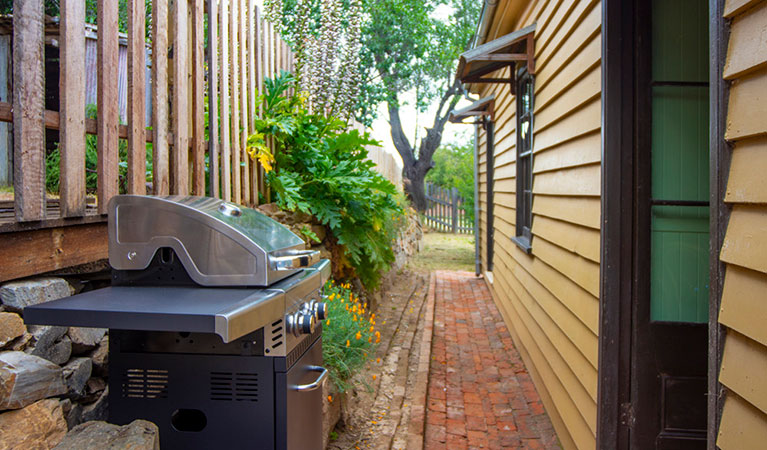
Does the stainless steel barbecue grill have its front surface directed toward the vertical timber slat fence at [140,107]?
no

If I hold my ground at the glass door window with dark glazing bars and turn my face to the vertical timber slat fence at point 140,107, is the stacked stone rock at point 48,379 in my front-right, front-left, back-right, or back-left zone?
front-left

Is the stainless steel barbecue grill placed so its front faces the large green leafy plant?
no

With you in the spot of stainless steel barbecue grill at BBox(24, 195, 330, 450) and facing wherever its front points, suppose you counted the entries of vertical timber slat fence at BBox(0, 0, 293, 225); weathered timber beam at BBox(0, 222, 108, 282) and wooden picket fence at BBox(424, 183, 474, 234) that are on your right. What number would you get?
0

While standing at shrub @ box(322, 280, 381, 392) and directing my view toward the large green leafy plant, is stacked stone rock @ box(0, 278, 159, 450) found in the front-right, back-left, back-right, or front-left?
back-left

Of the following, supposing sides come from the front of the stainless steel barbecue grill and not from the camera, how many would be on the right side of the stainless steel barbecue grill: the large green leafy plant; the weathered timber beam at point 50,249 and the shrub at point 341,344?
0

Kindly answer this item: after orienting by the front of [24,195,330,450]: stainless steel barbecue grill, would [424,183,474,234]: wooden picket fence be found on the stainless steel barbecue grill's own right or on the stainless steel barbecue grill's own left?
on the stainless steel barbecue grill's own left

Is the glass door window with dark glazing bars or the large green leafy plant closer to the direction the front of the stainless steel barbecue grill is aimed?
the glass door window with dark glazing bars

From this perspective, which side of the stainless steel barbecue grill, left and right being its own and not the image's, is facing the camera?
right

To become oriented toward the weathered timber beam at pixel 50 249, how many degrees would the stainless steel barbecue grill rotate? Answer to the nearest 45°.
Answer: approximately 135° to its left

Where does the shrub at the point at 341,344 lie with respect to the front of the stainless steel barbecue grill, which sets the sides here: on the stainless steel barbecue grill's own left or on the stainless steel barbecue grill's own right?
on the stainless steel barbecue grill's own left
